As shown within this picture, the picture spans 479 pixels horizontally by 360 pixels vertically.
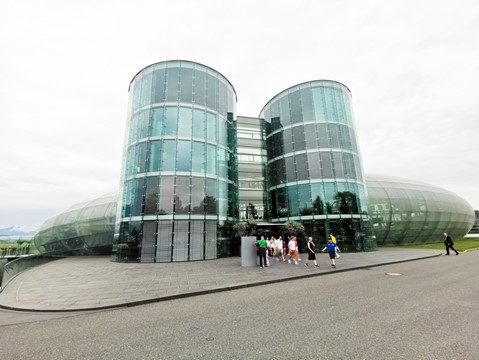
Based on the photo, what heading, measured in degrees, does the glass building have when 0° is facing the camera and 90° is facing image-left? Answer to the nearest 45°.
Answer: approximately 0°

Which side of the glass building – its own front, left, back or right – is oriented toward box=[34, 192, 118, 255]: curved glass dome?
right

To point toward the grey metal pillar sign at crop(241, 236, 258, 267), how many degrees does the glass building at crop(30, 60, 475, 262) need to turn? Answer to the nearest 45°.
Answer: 0° — it already faces it

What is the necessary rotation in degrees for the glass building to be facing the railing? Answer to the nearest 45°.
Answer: approximately 45° to its right
